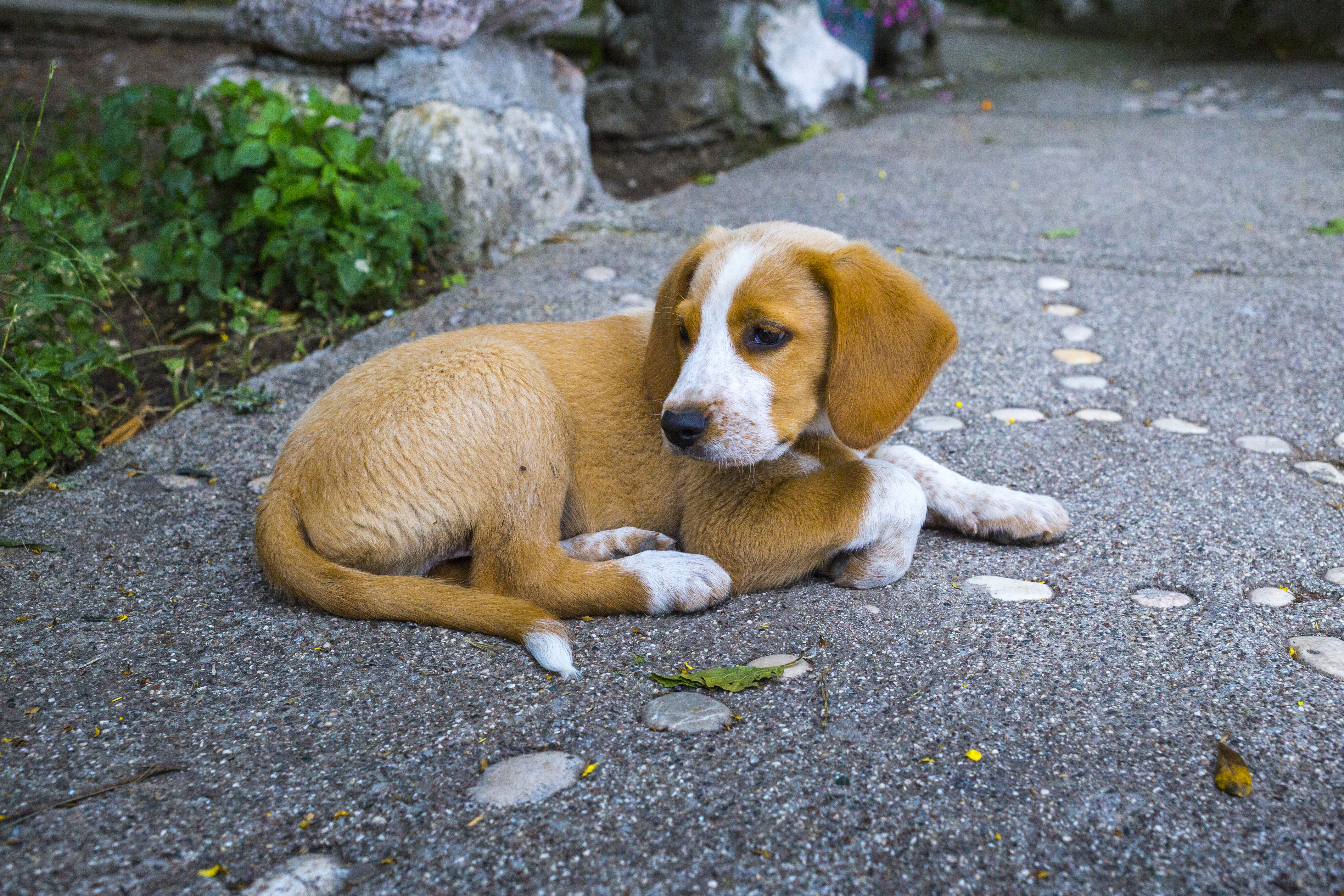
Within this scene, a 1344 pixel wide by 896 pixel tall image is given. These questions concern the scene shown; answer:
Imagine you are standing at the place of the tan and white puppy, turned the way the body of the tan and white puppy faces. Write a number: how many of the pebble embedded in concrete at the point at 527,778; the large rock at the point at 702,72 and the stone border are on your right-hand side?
1

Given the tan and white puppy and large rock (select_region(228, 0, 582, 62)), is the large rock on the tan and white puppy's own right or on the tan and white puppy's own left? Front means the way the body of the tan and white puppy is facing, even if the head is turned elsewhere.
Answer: on the tan and white puppy's own left

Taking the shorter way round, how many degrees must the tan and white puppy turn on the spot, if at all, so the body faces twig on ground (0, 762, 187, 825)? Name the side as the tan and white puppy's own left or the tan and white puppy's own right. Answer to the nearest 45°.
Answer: approximately 135° to the tan and white puppy's own right

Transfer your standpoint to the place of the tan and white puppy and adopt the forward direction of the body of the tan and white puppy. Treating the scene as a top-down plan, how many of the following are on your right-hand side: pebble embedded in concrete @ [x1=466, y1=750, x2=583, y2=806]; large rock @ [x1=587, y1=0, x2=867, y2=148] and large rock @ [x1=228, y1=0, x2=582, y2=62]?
1

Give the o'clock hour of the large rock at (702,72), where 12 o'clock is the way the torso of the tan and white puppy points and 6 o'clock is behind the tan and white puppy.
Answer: The large rock is roughly at 9 o'clock from the tan and white puppy.

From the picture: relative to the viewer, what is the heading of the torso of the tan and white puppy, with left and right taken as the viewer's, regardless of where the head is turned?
facing to the right of the viewer

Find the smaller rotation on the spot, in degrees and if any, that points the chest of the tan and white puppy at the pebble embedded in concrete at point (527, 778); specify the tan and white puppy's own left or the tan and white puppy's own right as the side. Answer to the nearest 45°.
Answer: approximately 90° to the tan and white puppy's own right

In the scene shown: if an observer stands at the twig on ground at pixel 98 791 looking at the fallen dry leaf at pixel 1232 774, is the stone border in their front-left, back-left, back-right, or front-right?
back-left

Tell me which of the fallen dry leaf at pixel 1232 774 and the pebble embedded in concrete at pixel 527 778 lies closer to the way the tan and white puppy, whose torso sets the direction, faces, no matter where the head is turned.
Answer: the fallen dry leaf

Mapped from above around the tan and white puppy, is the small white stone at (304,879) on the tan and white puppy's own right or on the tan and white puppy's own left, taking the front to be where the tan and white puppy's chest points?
on the tan and white puppy's own right

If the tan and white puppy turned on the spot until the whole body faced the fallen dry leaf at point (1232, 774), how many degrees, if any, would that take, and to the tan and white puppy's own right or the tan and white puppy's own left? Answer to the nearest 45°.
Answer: approximately 45° to the tan and white puppy's own right

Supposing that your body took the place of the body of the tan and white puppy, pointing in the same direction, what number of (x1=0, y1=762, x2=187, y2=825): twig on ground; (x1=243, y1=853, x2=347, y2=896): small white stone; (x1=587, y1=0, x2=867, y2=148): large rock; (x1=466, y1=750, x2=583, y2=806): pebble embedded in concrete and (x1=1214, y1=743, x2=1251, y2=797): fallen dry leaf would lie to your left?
1

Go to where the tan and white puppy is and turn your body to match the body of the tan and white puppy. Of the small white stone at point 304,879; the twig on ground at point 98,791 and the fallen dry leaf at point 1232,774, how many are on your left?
0

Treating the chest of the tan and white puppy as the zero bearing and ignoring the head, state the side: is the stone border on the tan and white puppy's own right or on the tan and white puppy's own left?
on the tan and white puppy's own left
